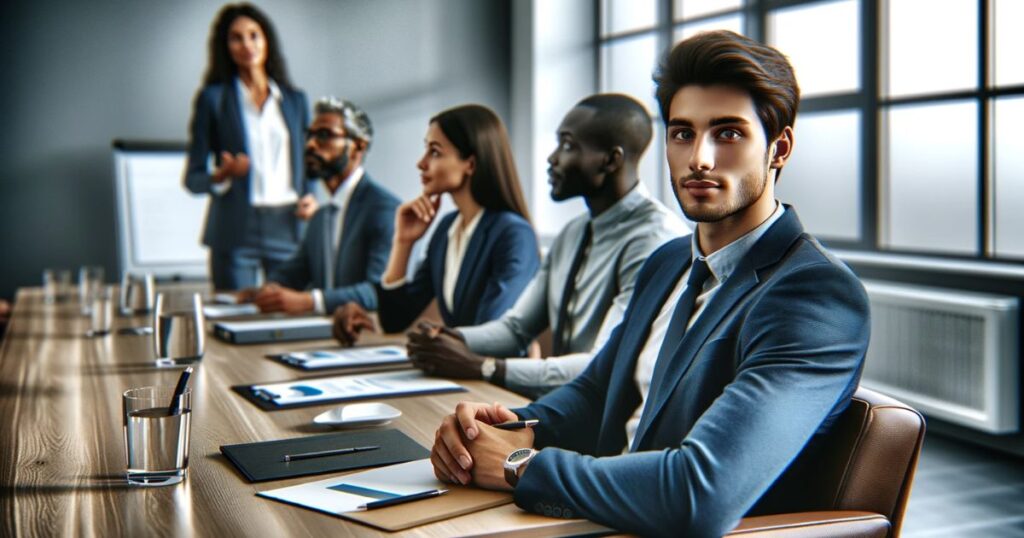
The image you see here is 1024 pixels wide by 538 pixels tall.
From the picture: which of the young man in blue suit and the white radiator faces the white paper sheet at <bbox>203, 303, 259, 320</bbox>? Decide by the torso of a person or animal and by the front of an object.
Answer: the white radiator

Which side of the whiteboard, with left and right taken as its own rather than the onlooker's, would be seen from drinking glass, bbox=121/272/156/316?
front

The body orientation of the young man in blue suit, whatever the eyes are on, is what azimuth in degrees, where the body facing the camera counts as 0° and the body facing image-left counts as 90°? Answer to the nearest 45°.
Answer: approximately 45°

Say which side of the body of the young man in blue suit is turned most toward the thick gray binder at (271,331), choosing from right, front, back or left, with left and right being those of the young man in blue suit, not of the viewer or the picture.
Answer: right

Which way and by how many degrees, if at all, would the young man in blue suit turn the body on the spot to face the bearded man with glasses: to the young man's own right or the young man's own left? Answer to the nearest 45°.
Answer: approximately 90° to the young man's own right

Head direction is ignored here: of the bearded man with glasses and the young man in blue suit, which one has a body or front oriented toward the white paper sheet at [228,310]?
the bearded man with glasses

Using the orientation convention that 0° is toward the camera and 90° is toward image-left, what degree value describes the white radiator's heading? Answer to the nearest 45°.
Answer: approximately 45°

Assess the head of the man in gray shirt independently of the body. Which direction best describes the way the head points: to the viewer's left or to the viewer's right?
to the viewer's left

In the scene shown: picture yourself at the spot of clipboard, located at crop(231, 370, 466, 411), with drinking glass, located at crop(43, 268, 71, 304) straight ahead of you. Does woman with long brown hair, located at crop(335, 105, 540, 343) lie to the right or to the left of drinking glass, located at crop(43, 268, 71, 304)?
right

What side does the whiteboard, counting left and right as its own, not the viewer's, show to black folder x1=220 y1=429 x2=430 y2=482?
front

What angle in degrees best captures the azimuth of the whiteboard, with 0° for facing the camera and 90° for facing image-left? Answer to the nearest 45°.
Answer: approximately 0°

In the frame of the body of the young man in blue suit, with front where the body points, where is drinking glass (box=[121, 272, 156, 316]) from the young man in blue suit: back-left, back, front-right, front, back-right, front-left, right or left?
right
